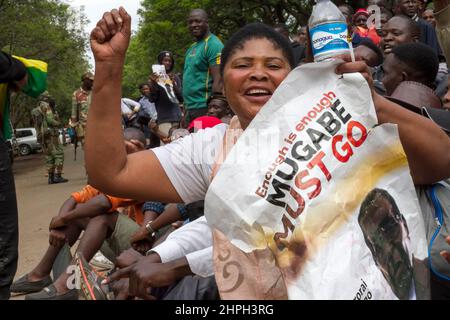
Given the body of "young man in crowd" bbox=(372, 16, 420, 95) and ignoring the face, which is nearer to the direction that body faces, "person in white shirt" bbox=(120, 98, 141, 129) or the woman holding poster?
the woman holding poster

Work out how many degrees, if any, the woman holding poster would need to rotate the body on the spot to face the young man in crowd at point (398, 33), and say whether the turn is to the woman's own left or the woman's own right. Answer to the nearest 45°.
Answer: approximately 135° to the woman's own left

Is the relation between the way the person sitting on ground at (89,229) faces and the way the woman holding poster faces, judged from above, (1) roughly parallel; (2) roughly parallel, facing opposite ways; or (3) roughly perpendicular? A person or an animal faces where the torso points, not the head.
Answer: roughly perpendicular

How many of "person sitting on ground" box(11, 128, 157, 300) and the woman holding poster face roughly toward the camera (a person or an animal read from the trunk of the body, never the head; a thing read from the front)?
1

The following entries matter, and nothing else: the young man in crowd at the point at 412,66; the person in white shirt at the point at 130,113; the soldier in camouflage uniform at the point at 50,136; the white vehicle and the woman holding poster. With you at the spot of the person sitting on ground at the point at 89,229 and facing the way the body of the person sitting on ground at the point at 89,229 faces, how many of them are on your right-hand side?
3

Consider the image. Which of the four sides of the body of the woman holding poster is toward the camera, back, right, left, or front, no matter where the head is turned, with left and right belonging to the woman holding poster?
front

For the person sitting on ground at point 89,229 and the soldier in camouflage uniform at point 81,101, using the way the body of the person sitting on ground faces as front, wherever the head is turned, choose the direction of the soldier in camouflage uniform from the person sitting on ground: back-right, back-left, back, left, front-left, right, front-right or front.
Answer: right

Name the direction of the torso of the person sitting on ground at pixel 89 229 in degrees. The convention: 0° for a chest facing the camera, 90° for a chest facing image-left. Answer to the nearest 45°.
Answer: approximately 90°

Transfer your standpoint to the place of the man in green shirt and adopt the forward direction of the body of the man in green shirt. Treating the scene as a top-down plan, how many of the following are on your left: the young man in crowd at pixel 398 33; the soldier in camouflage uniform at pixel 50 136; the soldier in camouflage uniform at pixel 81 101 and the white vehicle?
1

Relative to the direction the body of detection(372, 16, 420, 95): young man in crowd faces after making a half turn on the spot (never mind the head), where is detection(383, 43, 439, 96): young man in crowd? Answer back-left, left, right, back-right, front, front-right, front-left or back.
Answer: back-right

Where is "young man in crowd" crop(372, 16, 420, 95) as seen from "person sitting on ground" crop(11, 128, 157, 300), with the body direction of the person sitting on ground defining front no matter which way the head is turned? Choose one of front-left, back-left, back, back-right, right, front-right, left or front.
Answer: back

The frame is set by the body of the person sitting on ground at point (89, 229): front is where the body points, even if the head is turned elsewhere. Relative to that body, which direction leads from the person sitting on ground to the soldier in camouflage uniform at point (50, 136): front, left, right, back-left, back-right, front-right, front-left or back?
right
